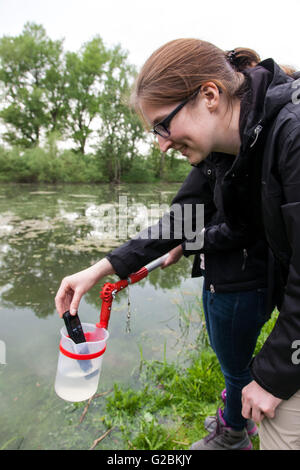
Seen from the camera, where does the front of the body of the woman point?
to the viewer's left

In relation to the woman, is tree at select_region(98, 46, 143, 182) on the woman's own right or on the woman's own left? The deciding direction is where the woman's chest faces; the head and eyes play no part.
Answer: on the woman's own right
